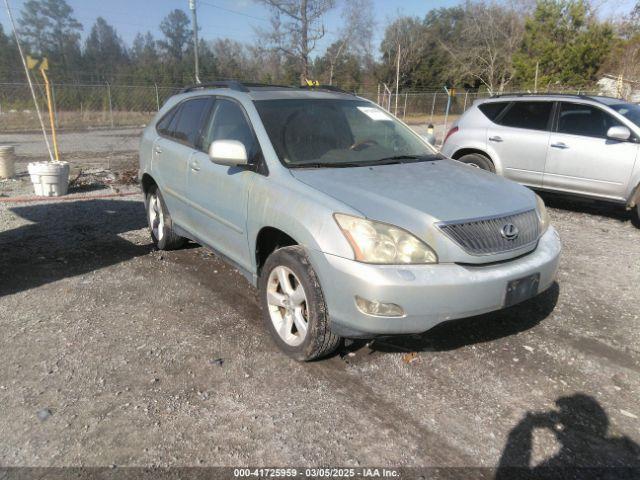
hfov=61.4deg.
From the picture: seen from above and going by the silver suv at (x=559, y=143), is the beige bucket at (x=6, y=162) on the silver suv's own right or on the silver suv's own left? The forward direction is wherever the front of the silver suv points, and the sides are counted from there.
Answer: on the silver suv's own right

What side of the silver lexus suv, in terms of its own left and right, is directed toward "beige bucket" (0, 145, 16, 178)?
back

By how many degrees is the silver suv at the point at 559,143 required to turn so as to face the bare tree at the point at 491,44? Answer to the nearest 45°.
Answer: approximately 135° to its left

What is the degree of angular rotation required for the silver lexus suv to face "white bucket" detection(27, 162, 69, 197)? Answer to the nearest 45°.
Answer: approximately 180°

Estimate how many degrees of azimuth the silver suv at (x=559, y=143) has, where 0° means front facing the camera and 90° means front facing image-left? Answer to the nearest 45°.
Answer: approximately 315°

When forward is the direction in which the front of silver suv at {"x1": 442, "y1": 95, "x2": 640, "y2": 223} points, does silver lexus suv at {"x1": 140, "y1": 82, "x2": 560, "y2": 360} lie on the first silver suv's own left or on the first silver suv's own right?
on the first silver suv's own right

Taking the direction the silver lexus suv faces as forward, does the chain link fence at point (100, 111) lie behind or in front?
behind

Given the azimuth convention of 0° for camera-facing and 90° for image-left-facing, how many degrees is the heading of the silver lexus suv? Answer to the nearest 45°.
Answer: approximately 315°

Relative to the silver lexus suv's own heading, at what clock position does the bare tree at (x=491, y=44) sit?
The bare tree is roughly at 8 o'clock from the silver lexus suv.

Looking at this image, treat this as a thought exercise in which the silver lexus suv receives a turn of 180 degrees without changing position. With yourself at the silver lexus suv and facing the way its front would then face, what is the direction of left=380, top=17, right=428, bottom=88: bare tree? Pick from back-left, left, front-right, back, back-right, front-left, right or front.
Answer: front-right
